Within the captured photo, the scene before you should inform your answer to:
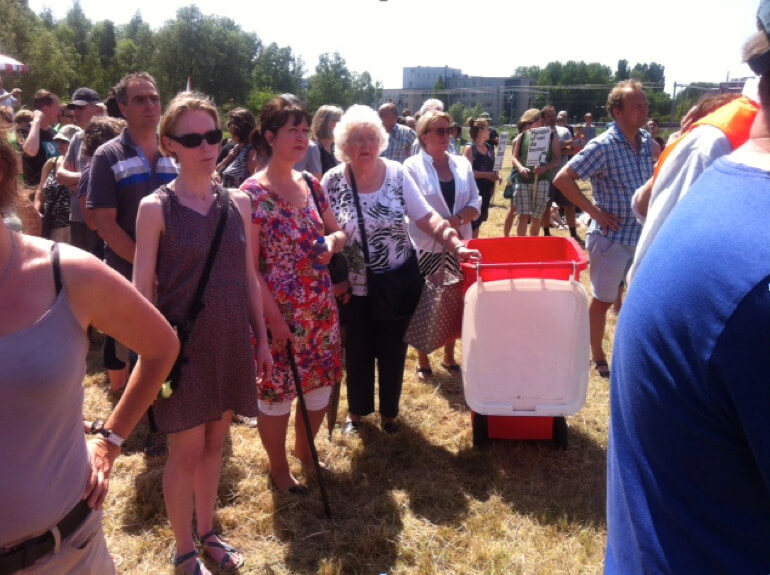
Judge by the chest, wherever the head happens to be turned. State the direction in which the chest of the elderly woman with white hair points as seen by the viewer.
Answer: toward the camera

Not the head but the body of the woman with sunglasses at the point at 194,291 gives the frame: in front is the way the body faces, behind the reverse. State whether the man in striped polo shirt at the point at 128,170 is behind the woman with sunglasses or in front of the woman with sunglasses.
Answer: behind

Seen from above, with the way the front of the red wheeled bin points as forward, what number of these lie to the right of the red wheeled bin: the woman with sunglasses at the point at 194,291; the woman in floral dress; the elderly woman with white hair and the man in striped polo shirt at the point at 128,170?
0

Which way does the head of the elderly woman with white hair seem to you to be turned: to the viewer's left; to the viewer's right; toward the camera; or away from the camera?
toward the camera

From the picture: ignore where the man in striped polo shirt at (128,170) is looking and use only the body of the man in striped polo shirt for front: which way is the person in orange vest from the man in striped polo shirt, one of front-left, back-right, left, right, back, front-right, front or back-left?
front

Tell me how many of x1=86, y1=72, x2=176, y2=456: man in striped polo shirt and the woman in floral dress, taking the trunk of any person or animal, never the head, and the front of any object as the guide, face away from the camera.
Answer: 0

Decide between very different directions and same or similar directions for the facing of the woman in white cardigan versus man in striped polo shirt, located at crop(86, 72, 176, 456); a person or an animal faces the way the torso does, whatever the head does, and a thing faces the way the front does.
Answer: same or similar directions

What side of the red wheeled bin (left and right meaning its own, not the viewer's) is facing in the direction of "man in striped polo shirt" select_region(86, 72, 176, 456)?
left

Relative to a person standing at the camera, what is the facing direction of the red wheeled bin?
facing away from the viewer

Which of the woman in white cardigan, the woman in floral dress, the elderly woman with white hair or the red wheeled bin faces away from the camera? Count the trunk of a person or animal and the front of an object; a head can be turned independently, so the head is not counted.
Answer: the red wheeled bin

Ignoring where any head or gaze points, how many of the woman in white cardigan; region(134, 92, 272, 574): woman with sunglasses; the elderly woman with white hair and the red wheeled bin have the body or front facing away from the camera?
1

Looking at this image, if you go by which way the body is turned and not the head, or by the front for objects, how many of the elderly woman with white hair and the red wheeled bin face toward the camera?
1

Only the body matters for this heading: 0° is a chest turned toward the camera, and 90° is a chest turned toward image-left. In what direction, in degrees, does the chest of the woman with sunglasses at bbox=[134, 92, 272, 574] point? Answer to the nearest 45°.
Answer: approximately 315°

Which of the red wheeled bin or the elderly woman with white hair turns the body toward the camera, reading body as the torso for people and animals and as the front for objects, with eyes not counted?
the elderly woman with white hair

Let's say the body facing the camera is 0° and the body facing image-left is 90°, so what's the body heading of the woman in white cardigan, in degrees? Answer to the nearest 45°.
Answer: approximately 315°

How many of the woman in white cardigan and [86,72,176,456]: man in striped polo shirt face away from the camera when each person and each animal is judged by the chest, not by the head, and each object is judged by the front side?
0

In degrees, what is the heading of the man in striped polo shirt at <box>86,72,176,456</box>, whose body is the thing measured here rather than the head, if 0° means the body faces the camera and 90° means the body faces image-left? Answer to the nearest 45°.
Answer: approximately 315°
